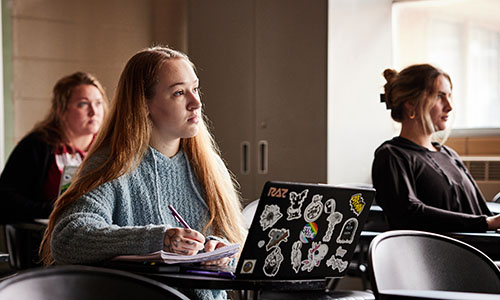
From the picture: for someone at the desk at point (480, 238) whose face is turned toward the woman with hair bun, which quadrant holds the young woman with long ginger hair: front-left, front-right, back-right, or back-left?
front-left

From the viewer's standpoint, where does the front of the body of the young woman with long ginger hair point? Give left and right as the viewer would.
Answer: facing the viewer and to the right of the viewer

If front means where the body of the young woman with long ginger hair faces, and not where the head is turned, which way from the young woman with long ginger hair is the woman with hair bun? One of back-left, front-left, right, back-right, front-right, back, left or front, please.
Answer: left

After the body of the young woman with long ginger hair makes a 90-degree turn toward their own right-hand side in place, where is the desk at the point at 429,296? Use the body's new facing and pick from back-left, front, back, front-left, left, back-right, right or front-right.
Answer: left

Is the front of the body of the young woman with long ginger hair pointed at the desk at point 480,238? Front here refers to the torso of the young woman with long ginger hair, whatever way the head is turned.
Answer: no

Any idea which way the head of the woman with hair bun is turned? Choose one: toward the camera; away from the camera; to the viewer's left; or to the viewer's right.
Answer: to the viewer's right
